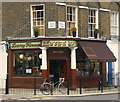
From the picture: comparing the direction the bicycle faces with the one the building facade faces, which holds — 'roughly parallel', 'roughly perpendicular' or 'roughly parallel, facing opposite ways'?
roughly perpendicular

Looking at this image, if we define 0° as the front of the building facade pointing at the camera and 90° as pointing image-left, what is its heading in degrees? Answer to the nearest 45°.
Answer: approximately 0°
